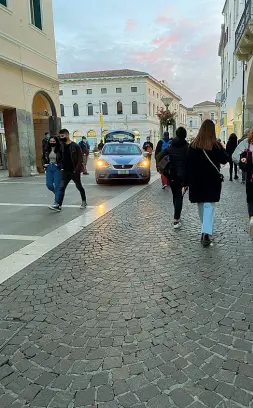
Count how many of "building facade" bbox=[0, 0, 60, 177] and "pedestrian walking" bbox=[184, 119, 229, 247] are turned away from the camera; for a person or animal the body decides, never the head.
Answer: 1

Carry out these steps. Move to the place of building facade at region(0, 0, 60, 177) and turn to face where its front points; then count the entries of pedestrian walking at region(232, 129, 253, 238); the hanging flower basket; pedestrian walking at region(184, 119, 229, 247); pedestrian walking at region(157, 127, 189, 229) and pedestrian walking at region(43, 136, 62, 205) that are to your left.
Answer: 1

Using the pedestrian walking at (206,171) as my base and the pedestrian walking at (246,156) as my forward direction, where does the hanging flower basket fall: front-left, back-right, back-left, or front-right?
front-left

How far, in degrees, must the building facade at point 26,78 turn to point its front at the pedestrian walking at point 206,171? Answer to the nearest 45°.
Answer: approximately 45° to its right

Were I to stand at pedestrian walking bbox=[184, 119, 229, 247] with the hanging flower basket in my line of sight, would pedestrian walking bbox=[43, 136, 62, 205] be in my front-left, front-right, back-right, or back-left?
front-left

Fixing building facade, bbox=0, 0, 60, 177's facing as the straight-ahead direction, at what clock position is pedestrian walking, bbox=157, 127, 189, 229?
The pedestrian walking is roughly at 1 o'clock from the building facade.

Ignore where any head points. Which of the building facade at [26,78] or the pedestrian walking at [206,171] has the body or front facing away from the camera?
the pedestrian walking

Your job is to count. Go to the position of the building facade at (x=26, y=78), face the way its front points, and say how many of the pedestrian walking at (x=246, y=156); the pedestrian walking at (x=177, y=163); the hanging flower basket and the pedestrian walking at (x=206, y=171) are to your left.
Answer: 1

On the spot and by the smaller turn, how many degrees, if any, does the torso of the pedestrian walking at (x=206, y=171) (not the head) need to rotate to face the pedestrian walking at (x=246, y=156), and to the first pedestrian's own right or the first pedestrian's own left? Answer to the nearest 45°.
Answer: approximately 45° to the first pedestrian's own right

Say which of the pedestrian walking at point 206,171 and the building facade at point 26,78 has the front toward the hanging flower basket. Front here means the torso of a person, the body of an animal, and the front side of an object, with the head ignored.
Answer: the pedestrian walking

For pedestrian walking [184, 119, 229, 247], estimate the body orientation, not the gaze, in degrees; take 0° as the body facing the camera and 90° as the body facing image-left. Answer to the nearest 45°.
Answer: approximately 180°

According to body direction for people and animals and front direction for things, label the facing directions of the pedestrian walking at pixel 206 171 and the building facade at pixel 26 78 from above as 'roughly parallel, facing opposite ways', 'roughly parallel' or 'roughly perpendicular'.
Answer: roughly perpendicular

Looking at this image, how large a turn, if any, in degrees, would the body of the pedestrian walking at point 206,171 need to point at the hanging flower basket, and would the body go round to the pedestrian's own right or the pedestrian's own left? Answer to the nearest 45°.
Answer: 0° — they already face it

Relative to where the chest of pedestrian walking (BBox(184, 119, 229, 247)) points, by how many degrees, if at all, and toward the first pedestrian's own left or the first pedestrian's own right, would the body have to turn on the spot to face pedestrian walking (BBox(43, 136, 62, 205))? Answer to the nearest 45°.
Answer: approximately 45° to the first pedestrian's own left

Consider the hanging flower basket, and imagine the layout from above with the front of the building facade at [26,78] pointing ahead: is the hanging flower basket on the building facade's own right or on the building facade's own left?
on the building facade's own left

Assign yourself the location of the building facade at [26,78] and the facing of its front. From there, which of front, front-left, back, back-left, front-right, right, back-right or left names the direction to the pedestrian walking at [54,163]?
front-right

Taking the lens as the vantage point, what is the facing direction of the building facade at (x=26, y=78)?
facing the viewer and to the right of the viewer
